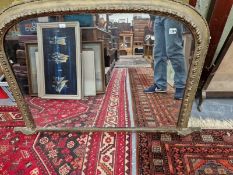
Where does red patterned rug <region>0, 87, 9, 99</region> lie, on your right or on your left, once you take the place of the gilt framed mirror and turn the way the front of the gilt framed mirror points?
on your right

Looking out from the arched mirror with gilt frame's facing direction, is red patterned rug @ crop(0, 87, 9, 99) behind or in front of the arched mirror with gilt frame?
behind

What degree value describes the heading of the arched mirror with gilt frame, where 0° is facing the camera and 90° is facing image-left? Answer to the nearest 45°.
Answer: approximately 0°

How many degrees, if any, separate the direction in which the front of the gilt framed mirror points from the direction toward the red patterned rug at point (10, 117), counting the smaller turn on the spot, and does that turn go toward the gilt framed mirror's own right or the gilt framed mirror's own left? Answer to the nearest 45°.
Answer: approximately 90° to the gilt framed mirror's own right
